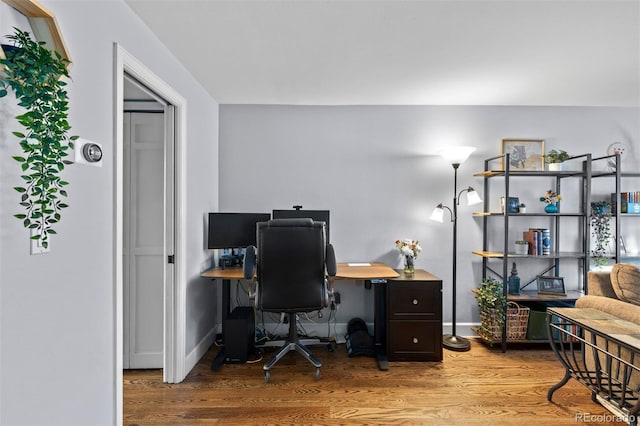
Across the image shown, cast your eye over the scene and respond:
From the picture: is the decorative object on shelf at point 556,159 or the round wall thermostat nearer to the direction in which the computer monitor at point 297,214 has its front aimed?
the round wall thermostat

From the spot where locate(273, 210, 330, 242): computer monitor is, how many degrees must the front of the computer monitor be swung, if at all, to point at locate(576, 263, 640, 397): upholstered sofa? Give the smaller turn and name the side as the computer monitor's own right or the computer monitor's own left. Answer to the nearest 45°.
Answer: approximately 45° to the computer monitor's own left

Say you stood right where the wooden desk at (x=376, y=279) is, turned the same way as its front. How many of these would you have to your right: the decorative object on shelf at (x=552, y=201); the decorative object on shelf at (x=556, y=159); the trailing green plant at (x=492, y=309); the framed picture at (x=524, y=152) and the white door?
1

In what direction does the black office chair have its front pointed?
away from the camera

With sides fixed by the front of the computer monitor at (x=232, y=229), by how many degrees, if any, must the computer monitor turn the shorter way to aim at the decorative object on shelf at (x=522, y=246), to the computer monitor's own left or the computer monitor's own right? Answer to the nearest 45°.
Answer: approximately 90° to the computer monitor's own left

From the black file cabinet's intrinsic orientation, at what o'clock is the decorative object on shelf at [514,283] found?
The decorative object on shelf is roughly at 8 o'clock from the black file cabinet.

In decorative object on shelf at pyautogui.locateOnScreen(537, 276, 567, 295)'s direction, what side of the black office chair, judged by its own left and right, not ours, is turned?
right

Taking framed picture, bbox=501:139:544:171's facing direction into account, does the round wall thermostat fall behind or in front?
in front

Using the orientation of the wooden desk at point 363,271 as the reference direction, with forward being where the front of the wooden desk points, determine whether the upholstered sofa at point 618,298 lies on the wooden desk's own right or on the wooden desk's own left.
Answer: on the wooden desk's own left

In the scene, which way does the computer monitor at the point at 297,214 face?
toward the camera

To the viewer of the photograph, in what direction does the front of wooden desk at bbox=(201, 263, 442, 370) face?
facing the viewer

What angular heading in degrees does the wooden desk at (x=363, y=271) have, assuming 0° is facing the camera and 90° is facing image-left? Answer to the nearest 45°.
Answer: approximately 0°

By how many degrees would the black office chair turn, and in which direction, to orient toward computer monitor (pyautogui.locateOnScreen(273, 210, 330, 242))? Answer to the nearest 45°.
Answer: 0° — it already faces it
